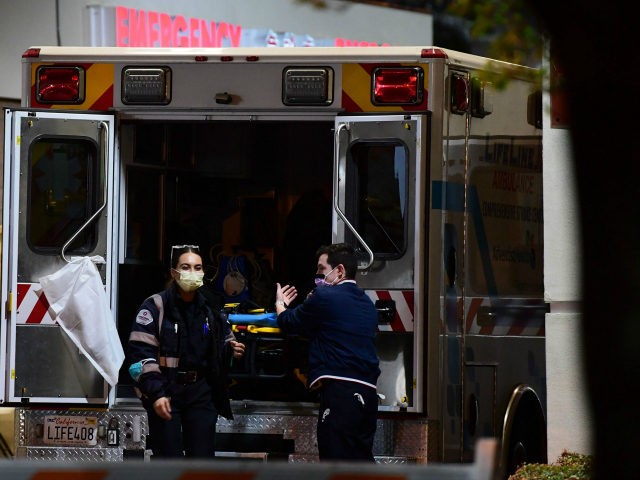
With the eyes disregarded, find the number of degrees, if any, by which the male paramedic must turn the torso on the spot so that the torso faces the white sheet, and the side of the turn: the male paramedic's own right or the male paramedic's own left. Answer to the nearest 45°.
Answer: approximately 45° to the male paramedic's own left

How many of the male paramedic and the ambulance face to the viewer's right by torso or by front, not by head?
0

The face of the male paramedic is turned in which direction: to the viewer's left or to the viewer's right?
to the viewer's left

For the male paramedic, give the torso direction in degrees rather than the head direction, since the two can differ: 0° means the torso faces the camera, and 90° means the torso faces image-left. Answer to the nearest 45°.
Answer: approximately 135°

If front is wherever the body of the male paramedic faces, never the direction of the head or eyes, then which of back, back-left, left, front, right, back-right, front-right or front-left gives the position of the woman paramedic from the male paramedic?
front-left

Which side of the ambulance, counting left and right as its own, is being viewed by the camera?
back
